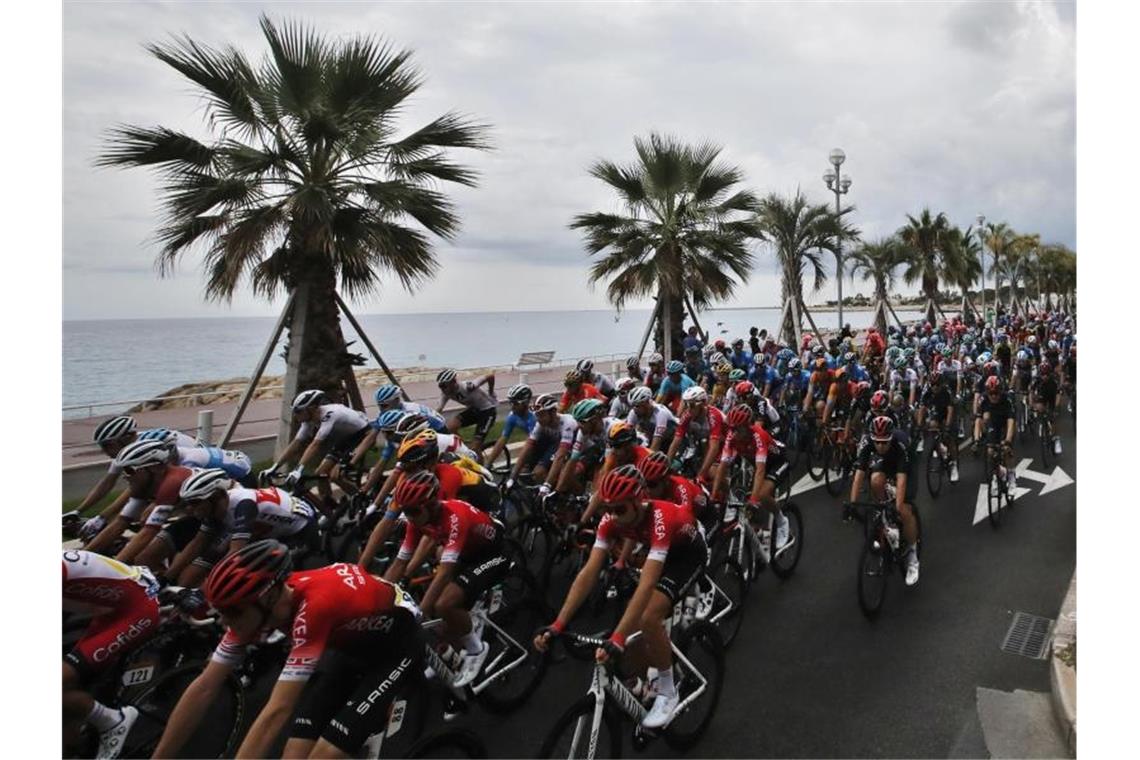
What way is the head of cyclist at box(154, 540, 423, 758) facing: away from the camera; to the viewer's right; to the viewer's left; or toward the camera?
to the viewer's left

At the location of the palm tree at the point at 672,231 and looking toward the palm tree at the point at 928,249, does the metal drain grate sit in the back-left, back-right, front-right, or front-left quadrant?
back-right

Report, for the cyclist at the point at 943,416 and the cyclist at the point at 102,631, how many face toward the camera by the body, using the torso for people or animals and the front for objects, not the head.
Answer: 1

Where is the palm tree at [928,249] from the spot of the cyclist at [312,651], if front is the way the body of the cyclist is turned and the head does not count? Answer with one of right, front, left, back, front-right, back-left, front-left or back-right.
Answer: back

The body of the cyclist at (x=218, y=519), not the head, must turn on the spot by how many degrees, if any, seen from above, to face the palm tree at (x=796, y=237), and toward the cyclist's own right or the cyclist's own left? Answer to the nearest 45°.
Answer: approximately 180°

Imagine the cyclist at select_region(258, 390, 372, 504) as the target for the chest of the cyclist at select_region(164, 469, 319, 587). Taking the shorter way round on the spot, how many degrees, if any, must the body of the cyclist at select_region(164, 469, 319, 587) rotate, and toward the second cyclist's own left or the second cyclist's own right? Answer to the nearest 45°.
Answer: approximately 135° to the second cyclist's own right

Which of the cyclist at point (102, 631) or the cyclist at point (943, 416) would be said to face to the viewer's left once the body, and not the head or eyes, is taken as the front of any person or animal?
the cyclist at point (102, 631)

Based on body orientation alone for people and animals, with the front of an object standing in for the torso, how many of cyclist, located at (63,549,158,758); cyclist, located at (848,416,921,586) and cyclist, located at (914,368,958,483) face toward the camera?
2

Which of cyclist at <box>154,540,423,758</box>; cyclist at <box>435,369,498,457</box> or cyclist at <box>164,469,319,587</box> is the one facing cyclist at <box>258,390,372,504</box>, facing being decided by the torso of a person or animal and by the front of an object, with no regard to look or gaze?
cyclist at <box>435,369,498,457</box>

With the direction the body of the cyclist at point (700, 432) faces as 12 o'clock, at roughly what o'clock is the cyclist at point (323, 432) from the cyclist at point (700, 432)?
the cyclist at point (323, 432) is roughly at 1 o'clock from the cyclist at point (700, 432).
